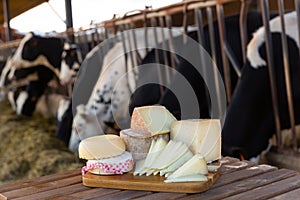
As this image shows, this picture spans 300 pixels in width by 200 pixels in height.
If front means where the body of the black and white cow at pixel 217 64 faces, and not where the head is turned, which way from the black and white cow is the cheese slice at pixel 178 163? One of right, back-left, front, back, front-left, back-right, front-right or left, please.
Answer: front-left

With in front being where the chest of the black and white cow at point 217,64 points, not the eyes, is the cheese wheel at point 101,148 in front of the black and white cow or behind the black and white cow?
in front

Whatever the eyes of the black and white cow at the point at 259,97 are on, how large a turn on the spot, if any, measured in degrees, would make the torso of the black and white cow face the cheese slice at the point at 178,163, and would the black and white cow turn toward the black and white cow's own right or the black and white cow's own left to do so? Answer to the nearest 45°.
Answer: approximately 45° to the black and white cow's own left

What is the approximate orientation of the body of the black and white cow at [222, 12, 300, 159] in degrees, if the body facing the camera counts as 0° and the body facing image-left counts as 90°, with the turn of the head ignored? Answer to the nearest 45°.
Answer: approximately 45°

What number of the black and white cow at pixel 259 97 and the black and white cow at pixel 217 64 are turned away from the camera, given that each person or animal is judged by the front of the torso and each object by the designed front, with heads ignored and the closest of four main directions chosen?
0

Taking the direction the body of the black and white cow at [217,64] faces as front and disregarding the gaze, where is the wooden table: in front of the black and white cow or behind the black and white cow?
in front

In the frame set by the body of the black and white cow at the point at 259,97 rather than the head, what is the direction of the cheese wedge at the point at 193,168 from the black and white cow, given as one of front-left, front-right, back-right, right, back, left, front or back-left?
front-left

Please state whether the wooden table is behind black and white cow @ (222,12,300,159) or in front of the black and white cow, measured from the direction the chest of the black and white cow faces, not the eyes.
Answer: in front

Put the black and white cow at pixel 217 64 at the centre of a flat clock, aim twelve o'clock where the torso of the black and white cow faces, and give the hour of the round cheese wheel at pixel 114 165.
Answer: The round cheese wheel is roughly at 11 o'clock from the black and white cow.

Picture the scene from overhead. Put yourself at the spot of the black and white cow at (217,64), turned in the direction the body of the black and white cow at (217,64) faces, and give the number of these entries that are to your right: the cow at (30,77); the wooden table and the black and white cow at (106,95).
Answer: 2

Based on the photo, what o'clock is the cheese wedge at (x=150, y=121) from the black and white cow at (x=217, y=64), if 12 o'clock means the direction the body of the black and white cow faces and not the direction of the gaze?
The cheese wedge is roughly at 11 o'clock from the black and white cow.
